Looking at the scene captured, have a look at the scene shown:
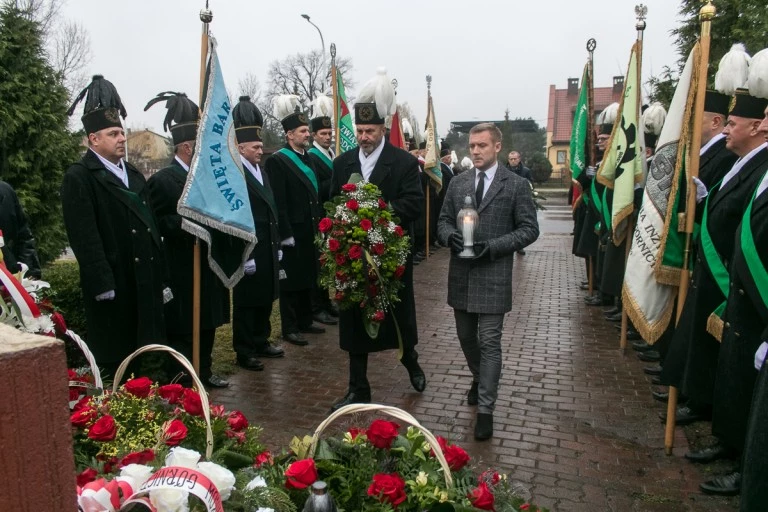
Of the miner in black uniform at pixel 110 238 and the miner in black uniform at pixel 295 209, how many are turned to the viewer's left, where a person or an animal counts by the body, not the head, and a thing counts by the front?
0

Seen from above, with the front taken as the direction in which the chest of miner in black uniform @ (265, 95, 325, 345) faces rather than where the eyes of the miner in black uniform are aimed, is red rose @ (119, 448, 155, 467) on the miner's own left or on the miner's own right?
on the miner's own right

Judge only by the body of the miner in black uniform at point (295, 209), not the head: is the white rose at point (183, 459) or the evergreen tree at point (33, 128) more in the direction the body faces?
the white rose

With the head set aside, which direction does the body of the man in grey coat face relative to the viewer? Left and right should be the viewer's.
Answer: facing the viewer and to the left of the viewer

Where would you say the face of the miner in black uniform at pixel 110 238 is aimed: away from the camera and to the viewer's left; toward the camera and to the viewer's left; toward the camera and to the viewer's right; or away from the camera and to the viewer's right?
toward the camera and to the viewer's right

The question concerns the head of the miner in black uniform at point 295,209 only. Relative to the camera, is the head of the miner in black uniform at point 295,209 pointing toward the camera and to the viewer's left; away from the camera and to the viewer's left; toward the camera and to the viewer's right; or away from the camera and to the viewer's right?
toward the camera and to the viewer's right

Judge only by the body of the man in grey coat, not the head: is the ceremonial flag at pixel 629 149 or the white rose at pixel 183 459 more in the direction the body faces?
the white rose

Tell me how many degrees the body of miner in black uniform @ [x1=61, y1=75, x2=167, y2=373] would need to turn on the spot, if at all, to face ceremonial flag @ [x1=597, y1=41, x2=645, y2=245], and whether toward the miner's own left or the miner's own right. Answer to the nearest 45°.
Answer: approximately 45° to the miner's own left

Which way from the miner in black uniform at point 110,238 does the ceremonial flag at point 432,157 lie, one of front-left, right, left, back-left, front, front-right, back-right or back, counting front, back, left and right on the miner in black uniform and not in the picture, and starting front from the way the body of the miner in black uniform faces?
left

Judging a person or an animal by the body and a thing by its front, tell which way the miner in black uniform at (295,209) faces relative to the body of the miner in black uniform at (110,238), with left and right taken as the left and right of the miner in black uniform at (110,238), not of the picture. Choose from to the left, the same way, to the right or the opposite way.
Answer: the same way

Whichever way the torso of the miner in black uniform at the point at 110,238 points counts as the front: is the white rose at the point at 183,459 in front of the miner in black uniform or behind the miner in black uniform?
in front

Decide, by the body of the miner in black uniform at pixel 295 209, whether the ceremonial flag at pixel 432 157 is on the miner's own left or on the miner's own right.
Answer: on the miner's own left

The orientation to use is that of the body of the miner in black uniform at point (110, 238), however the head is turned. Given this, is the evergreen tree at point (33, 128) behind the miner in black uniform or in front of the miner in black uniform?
behind

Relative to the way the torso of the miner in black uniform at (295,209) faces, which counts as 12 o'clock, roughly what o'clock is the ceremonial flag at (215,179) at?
The ceremonial flag is roughly at 2 o'clock from the miner in black uniform.

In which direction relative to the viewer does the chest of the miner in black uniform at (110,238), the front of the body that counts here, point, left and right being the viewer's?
facing the viewer and to the right of the viewer
